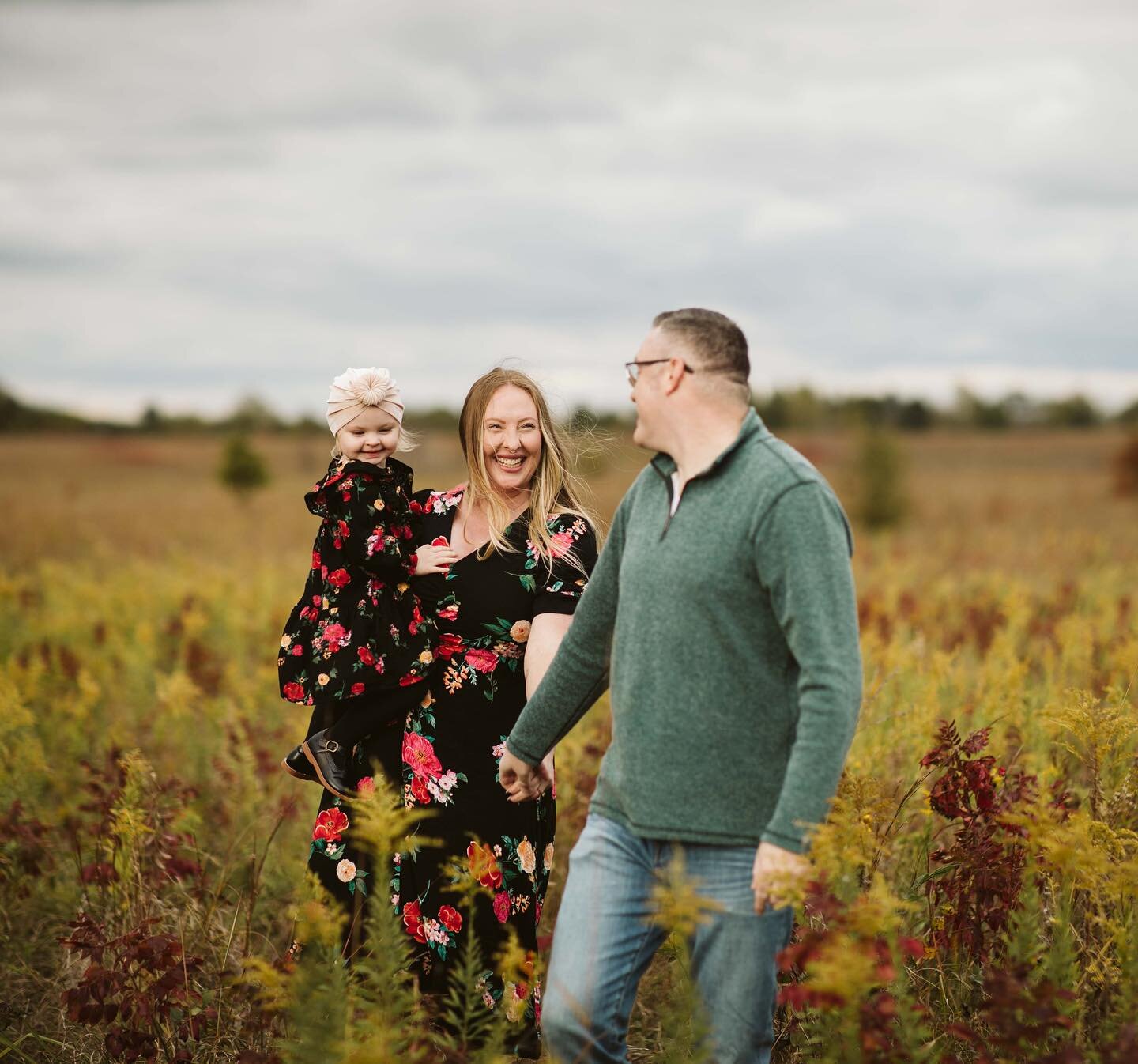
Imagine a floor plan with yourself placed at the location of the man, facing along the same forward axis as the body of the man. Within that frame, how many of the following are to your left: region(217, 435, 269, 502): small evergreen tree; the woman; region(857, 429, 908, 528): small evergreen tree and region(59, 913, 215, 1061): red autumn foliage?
0

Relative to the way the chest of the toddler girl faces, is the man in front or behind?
in front

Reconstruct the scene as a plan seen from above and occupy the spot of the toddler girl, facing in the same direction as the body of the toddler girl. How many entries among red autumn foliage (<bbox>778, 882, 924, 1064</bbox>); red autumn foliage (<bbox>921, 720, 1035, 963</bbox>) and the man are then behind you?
0

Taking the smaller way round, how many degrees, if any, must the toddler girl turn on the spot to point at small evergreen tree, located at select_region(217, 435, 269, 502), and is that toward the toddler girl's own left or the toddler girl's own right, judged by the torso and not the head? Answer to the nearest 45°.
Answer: approximately 135° to the toddler girl's own left

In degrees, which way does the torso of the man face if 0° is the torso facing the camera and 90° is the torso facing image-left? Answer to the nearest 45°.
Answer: approximately 45°

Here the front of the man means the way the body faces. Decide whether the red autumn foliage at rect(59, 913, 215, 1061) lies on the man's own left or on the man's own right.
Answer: on the man's own right

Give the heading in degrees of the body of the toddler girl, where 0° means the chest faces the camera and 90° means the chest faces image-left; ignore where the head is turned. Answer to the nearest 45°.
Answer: approximately 315°

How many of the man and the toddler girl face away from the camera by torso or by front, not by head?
0

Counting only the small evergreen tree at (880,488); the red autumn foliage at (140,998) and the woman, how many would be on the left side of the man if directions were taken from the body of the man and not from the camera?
0
